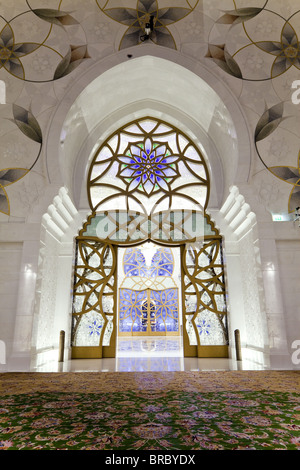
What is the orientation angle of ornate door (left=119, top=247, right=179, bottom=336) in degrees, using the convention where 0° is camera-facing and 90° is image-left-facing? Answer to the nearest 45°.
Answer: approximately 0°

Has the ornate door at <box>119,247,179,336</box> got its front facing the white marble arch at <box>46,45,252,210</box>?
yes

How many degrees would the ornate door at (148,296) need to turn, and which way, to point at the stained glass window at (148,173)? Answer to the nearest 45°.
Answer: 0° — it already faces it

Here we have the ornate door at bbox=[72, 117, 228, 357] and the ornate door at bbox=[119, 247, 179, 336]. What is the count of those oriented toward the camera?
2

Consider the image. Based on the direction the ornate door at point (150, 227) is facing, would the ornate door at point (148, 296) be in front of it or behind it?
behind

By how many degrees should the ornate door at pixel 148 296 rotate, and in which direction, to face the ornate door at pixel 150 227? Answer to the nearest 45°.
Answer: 0° — it already faces it
